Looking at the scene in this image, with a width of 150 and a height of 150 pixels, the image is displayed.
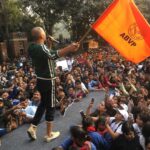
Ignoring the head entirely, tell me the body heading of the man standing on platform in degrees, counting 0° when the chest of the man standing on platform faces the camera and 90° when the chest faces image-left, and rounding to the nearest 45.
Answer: approximately 225°

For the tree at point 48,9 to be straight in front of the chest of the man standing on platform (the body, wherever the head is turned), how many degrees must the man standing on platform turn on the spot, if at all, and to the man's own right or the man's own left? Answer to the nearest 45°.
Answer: approximately 45° to the man's own left

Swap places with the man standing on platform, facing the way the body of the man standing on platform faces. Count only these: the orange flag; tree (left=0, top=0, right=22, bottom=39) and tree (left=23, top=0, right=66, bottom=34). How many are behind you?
0

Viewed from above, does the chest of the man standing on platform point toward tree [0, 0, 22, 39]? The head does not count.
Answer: no
